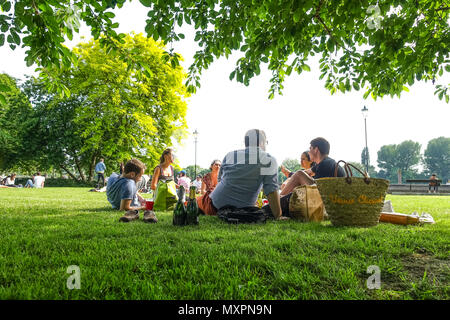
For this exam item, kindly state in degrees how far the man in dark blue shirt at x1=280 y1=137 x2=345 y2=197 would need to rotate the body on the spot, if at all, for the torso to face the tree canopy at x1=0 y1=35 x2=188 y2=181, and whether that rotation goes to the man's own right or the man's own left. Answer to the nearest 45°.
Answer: approximately 45° to the man's own right

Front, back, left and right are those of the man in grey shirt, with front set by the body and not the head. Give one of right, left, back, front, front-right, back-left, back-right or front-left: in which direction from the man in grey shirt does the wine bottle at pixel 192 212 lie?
back-left

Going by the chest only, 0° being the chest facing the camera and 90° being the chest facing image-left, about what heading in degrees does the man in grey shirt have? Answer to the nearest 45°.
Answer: approximately 180°

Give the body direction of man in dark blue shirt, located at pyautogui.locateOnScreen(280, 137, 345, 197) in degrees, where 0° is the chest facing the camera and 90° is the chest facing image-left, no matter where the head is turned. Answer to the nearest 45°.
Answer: approximately 90°

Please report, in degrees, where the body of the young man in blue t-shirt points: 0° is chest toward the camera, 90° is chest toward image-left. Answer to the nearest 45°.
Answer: approximately 270°

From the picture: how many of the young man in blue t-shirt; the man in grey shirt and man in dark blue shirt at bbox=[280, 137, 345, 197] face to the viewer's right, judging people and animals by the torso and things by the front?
1

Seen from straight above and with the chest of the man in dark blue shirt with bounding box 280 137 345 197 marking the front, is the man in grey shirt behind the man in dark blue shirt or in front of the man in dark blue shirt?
in front

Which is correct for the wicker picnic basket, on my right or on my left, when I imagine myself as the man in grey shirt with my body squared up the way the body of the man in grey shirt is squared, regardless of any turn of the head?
on my right

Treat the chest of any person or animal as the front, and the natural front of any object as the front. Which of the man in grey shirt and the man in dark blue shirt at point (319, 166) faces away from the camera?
the man in grey shirt

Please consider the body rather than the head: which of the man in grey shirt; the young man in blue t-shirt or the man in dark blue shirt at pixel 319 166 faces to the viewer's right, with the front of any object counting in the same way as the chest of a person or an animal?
the young man in blue t-shirt

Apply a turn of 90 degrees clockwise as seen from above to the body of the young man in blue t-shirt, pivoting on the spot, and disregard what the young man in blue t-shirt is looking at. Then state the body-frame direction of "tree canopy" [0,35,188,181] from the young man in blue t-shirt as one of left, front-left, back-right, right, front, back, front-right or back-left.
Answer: back

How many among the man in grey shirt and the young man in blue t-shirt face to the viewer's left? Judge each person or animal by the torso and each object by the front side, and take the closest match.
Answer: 0

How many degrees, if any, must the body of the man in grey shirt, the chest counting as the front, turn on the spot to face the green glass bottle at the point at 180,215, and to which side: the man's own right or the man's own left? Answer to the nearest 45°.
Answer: approximately 135° to the man's own left
